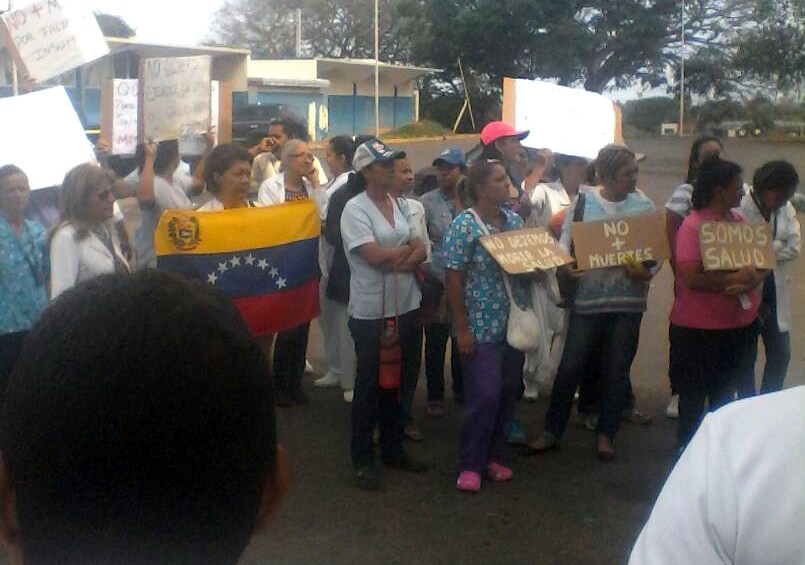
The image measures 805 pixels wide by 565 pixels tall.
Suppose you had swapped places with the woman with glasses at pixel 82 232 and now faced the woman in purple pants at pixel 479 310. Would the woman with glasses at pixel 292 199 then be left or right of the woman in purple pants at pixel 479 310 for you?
left

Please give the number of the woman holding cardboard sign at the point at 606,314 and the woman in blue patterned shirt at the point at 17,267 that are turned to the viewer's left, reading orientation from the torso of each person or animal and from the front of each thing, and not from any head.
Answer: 0

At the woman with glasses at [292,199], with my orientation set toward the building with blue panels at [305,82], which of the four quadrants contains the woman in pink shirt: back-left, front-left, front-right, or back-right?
back-right

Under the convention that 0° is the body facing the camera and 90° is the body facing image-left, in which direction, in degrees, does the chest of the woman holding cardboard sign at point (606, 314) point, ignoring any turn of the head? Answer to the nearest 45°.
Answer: approximately 0°

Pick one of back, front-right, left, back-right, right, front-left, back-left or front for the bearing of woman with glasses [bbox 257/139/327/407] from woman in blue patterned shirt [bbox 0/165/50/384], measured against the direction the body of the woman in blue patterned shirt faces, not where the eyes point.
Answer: left

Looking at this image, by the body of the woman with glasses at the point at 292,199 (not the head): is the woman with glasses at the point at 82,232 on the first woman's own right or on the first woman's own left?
on the first woman's own right

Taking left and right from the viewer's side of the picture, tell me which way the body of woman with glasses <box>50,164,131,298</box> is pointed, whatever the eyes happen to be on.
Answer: facing the viewer and to the right of the viewer

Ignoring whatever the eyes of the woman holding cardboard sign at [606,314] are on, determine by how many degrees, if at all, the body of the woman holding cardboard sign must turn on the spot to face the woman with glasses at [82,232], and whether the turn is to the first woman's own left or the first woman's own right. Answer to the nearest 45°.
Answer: approximately 45° to the first woman's own right

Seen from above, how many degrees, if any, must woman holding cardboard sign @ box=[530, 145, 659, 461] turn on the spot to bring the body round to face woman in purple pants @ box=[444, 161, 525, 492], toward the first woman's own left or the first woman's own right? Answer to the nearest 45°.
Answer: approximately 45° to the first woman's own right

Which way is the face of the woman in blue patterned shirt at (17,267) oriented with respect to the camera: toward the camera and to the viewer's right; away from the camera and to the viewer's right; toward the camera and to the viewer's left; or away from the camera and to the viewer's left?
toward the camera and to the viewer's right
